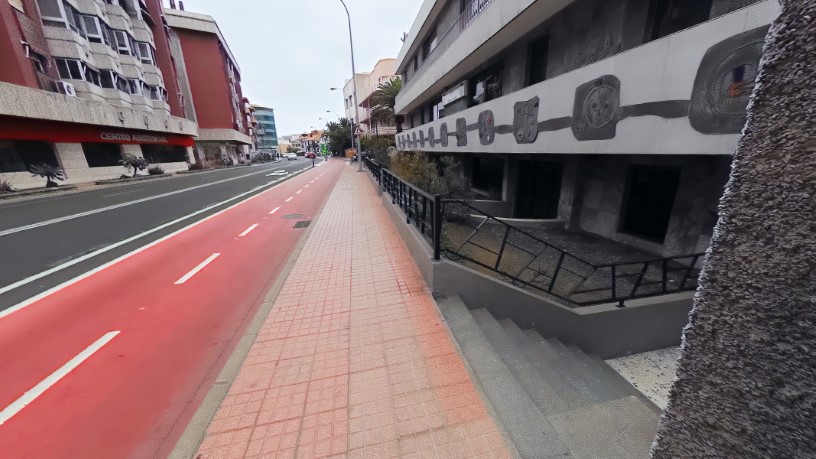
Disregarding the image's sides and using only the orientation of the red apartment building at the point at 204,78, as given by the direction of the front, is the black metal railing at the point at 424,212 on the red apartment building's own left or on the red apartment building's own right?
on the red apartment building's own right

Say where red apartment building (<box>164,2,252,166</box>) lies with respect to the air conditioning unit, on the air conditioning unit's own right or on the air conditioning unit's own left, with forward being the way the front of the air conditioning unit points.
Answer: on the air conditioning unit's own left

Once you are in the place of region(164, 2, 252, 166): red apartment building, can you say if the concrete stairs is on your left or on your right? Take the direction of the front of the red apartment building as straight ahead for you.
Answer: on your right

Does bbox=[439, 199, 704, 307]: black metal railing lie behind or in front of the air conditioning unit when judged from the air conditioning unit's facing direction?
in front

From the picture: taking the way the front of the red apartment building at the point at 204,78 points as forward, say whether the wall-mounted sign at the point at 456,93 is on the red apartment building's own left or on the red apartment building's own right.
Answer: on the red apartment building's own right

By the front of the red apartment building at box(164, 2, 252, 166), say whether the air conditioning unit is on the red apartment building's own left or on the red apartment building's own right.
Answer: on the red apartment building's own right

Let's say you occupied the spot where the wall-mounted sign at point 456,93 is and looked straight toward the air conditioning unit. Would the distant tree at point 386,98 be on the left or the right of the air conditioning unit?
right

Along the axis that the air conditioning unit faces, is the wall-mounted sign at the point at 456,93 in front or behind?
in front

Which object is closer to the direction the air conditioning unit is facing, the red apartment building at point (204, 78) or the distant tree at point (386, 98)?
the distant tree

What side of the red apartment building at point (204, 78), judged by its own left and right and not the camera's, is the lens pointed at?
right

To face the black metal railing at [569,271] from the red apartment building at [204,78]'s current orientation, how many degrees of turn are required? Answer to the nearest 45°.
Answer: approximately 90° to its right
